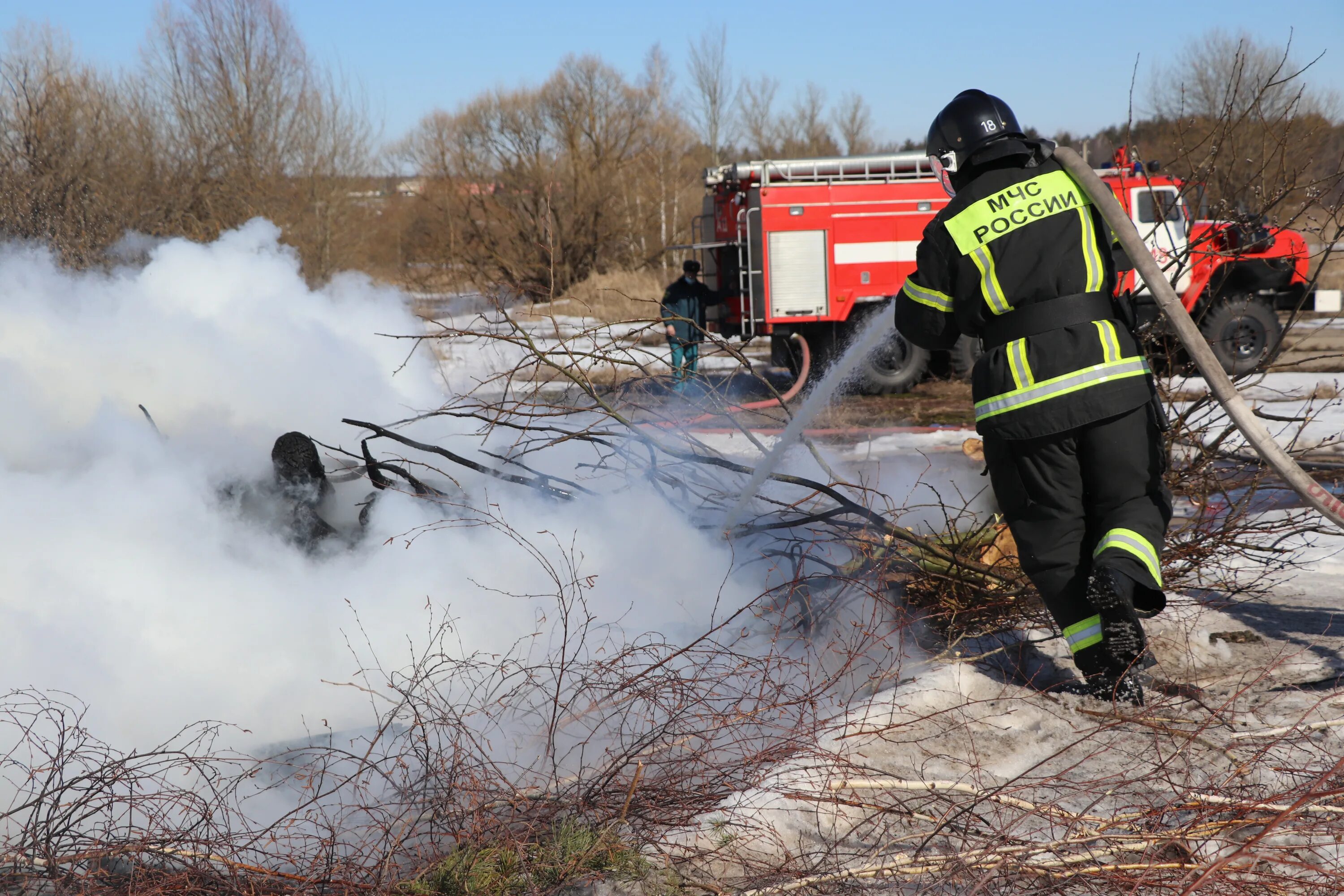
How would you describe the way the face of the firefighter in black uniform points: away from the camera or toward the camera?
away from the camera

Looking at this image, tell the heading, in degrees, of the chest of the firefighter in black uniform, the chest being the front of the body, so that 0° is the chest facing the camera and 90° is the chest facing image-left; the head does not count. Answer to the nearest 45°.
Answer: approximately 135°

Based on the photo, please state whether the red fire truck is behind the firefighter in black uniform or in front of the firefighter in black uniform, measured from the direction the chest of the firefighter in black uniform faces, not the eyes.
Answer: in front
